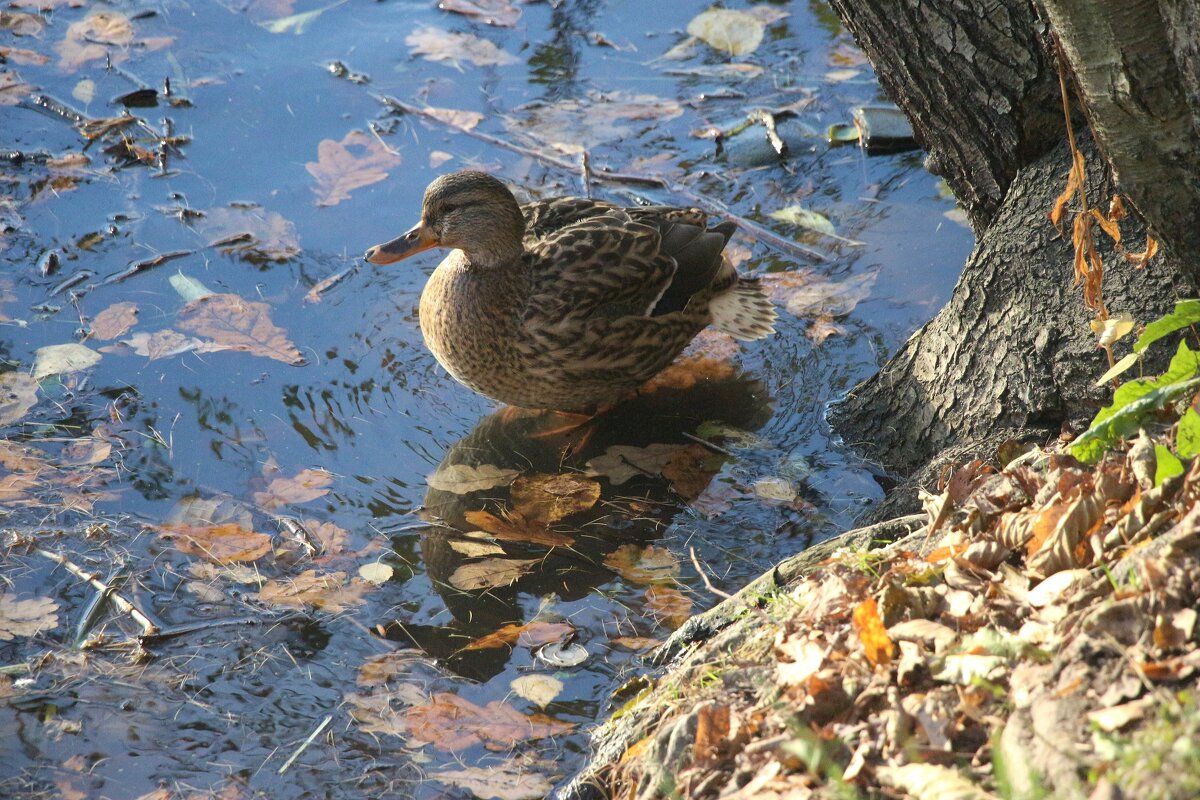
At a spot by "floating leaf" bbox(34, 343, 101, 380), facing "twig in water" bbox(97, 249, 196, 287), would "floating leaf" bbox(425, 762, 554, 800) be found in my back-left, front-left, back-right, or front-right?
back-right

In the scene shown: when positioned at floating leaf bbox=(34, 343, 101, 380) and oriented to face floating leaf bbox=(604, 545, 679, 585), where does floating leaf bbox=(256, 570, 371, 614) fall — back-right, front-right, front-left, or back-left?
front-right

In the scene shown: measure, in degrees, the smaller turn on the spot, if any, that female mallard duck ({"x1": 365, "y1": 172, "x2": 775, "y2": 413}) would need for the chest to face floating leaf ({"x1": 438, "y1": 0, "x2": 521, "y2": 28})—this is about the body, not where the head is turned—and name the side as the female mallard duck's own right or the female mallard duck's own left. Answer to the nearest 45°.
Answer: approximately 90° to the female mallard duck's own right

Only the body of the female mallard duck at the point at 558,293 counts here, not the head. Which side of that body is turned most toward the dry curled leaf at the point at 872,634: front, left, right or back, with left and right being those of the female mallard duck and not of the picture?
left

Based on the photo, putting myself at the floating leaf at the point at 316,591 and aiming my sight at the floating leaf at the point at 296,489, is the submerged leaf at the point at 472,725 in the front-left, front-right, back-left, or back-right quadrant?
back-right

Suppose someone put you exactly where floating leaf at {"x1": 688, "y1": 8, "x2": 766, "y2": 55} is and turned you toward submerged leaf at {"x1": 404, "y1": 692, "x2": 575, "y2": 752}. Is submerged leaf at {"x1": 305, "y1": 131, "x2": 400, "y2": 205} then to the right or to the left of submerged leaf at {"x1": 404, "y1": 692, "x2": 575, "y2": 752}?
right

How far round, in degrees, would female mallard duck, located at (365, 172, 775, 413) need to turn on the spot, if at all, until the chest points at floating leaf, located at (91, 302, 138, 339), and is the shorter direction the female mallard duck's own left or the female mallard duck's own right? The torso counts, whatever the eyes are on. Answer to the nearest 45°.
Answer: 0° — it already faces it

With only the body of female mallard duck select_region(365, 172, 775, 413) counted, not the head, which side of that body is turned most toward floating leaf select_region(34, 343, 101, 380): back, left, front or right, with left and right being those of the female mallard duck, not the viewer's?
front

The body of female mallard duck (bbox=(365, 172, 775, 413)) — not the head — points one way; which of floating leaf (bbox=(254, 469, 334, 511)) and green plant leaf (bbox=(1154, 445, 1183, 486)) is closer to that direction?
the floating leaf

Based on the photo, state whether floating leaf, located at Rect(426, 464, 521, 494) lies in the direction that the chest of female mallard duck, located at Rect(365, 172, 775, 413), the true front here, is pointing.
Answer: no

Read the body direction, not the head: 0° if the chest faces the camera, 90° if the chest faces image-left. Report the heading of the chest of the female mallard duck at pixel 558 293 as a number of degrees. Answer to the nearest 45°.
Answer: approximately 90°

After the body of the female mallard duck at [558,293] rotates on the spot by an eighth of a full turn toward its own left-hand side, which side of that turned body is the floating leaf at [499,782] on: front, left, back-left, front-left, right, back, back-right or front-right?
front-left

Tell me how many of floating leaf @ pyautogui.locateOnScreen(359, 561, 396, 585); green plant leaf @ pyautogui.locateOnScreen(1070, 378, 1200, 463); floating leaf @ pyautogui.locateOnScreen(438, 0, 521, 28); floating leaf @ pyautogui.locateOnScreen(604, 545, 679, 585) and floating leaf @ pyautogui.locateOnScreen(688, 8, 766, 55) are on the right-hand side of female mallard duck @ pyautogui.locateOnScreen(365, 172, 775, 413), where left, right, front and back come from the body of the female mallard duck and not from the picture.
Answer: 2

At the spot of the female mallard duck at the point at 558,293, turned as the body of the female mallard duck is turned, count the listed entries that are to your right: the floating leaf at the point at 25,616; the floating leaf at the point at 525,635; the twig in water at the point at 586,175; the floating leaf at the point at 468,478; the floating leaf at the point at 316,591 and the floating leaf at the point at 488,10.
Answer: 2

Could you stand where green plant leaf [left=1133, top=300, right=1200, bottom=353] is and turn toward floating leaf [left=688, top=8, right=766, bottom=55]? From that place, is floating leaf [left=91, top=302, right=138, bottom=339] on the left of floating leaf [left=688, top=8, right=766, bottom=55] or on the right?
left

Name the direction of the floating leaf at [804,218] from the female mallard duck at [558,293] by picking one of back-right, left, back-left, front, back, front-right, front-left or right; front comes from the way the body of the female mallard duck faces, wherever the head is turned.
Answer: back-right

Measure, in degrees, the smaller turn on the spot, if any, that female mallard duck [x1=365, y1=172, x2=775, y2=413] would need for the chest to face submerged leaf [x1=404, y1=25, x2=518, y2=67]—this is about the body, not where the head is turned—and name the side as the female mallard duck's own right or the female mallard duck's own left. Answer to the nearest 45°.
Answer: approximately 90° to the female mallard duck's own right

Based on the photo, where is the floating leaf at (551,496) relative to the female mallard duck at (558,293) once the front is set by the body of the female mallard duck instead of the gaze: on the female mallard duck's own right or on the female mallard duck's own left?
on the female mallard duck's own left

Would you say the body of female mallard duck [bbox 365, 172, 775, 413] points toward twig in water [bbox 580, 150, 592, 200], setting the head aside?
no
